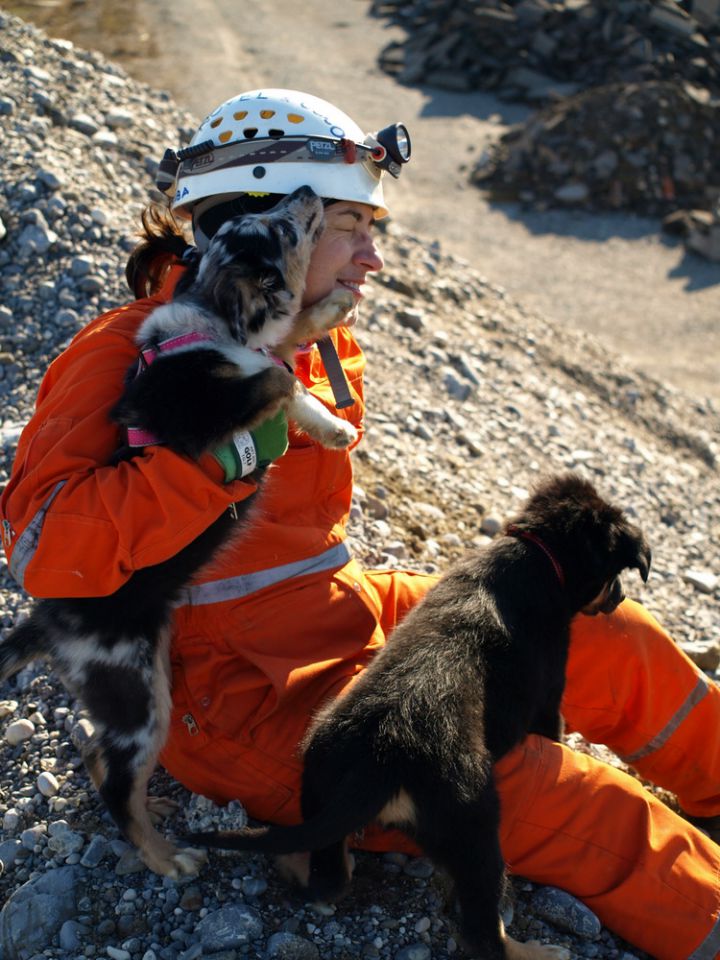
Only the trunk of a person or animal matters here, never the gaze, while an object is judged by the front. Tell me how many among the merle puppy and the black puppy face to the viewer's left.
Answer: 0

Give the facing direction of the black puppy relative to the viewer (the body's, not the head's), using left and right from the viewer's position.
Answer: facing away from the viewer and to the right of the viewer

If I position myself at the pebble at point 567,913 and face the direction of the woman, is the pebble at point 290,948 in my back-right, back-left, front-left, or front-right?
front-left

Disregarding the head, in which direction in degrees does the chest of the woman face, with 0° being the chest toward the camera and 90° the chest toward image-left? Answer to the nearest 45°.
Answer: approximately 270°

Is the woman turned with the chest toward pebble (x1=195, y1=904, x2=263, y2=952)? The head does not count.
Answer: no

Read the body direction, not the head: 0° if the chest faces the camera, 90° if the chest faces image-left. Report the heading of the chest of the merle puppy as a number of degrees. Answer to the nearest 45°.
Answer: approximately 270°

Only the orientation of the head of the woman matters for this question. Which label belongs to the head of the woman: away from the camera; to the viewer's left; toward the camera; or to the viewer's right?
to the viewer's right

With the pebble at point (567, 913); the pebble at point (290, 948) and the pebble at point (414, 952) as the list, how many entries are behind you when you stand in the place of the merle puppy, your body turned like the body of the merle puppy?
0

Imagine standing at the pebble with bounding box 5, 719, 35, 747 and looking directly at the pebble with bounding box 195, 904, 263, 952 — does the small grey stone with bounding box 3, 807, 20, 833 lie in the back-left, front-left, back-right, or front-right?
front-right
